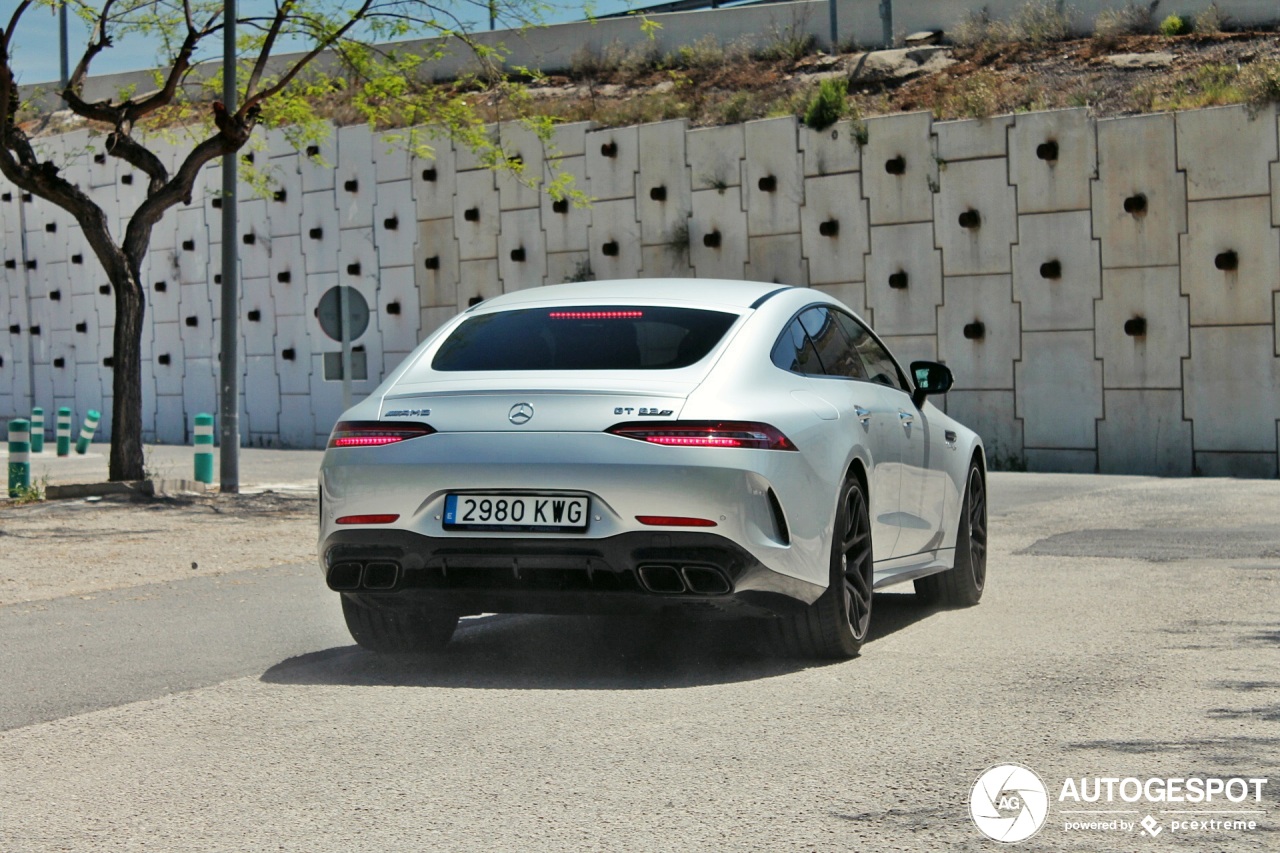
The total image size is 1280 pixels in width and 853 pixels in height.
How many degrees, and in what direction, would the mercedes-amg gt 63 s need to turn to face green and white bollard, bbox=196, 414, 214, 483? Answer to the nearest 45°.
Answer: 0° — it already faces it

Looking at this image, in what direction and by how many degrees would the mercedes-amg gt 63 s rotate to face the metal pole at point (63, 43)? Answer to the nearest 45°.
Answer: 0° — it already faces it

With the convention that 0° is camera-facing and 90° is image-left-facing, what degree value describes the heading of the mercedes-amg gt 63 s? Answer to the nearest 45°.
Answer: approximately 180°
